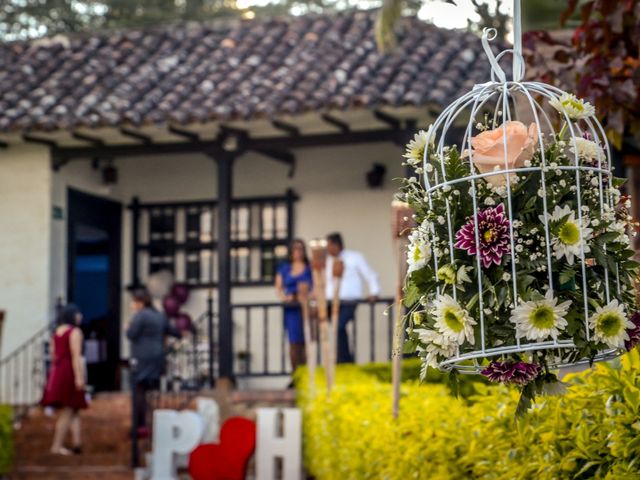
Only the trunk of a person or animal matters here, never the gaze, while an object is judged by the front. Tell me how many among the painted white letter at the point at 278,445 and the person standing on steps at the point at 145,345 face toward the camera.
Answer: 1

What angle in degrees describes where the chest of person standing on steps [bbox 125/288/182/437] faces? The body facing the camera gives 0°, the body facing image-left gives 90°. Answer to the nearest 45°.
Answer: approximately 135°

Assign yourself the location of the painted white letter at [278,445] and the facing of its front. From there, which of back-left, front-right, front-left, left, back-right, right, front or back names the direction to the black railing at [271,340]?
back

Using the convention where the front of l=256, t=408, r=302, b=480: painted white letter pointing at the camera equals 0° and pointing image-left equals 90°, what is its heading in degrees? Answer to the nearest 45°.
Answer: approximately 0°

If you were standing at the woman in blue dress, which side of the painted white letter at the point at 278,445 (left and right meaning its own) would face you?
back

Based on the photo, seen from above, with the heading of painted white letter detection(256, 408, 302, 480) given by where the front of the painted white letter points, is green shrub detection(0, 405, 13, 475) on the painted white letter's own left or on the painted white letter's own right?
on the painted white letter's own right

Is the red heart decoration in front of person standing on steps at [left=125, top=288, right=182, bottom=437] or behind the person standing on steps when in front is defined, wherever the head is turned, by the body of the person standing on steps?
behind

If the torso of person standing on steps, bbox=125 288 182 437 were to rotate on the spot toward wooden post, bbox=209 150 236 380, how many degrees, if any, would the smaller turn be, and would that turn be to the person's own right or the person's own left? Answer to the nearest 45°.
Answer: approximately 90° to the person's own right

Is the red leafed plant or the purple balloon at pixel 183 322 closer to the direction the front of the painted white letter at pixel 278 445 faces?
the red leafed plant

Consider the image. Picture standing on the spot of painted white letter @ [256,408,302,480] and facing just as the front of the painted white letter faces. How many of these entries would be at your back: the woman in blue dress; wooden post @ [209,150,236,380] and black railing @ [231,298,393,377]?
3
